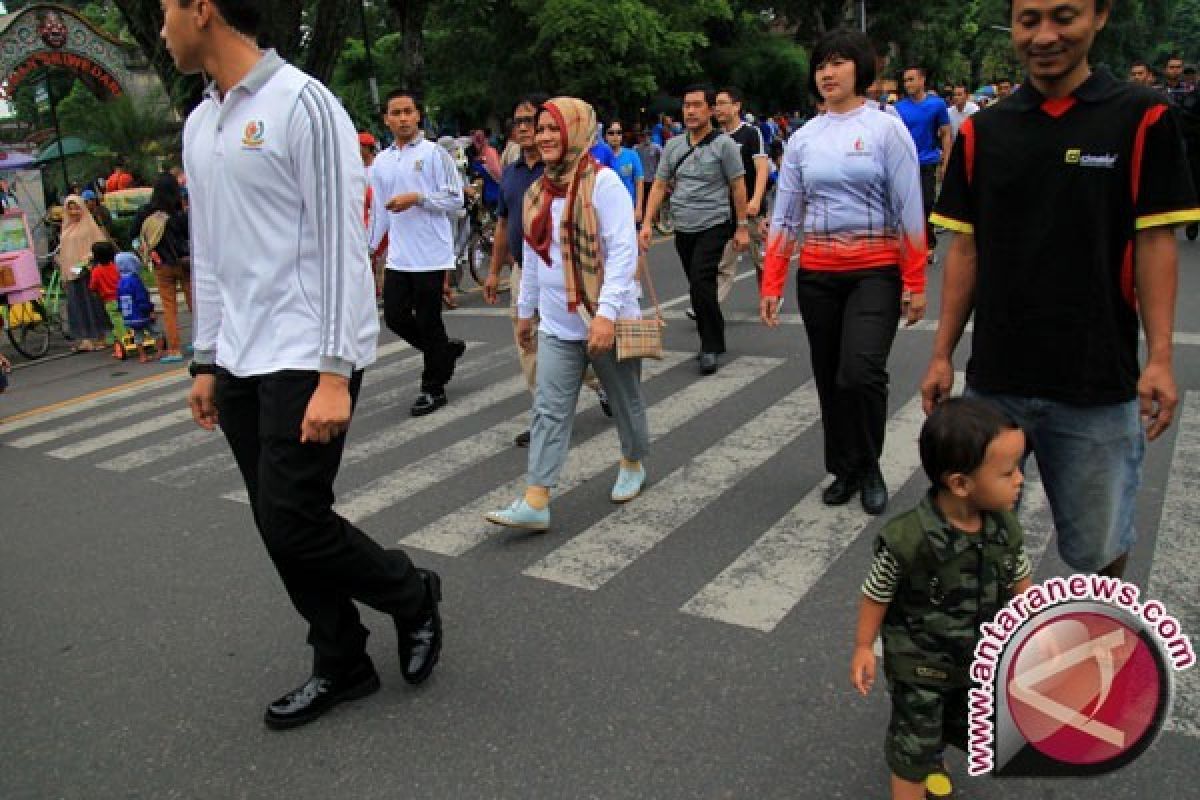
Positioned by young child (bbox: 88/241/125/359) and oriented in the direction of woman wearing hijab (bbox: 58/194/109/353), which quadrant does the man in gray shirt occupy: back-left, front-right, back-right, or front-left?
back-right

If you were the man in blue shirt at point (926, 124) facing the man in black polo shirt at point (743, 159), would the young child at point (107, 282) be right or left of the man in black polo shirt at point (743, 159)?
right

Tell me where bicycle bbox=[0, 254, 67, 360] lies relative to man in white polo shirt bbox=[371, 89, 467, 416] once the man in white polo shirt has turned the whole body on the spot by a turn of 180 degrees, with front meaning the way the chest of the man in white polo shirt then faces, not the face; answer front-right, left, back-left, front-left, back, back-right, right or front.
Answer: left

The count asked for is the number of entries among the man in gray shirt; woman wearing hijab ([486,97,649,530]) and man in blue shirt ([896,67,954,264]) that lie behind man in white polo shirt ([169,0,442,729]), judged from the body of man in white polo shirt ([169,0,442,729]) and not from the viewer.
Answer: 3

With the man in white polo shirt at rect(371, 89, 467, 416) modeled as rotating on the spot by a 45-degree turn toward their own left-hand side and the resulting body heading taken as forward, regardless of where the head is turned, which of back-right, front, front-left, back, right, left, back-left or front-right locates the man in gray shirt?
left

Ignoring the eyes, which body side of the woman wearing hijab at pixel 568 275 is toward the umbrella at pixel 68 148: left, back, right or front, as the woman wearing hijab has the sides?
right

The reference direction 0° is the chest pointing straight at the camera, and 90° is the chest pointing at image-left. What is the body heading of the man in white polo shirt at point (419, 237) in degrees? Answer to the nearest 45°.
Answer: approximately 45°

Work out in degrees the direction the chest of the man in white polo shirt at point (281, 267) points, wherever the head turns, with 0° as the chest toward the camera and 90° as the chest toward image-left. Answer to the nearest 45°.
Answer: approximately 45°

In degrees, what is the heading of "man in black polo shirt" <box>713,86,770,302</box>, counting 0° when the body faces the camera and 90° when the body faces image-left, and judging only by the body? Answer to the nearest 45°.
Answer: approximately 45°

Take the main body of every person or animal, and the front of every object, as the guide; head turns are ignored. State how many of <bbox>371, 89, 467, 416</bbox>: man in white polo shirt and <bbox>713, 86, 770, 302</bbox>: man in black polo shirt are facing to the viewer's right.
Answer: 0
